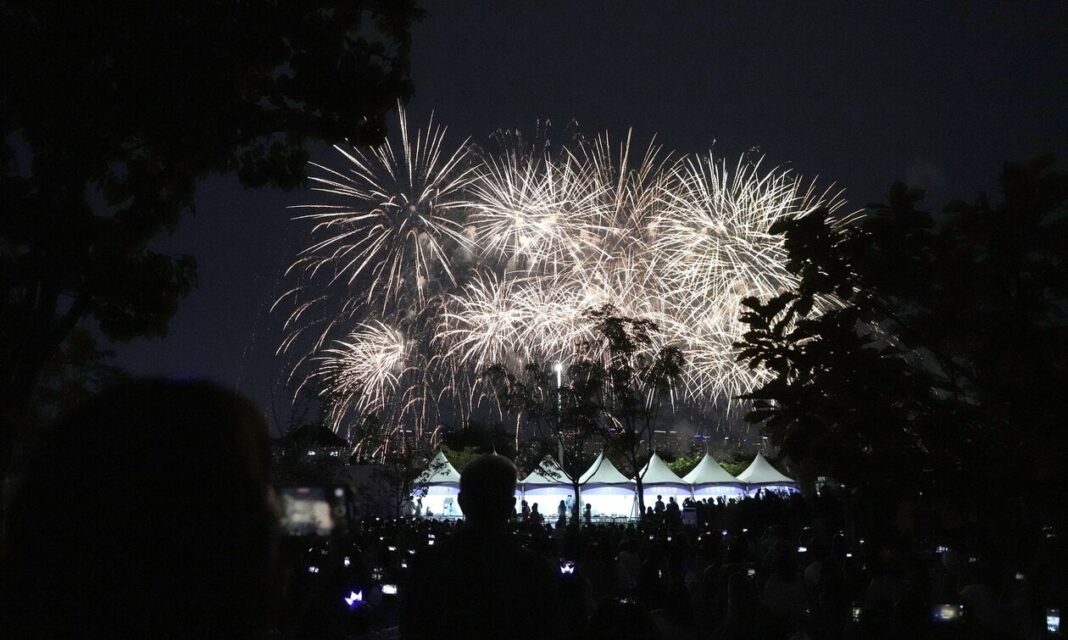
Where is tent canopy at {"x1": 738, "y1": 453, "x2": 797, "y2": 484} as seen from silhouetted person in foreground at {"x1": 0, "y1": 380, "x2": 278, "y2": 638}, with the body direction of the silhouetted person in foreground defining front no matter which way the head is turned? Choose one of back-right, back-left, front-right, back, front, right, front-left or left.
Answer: front

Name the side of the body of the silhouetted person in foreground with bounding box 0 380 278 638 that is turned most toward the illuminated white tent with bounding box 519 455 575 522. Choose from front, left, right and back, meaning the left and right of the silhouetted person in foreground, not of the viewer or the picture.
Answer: front

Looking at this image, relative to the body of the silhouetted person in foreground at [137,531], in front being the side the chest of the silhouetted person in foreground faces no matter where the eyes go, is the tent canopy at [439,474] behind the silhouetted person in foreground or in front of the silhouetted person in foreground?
in front

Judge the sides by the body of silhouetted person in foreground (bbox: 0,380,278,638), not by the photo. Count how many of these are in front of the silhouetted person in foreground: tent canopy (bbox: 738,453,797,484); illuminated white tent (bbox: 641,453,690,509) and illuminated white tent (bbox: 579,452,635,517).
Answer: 3

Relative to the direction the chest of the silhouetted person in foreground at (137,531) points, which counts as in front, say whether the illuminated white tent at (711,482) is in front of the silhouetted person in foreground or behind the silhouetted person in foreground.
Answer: in front

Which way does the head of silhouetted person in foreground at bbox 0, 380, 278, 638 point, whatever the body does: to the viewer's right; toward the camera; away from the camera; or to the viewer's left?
away from the camera

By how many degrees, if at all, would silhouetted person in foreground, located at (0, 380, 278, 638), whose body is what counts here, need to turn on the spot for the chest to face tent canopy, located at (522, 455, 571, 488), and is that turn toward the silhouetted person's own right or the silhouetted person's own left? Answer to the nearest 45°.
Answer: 0° — they already face it

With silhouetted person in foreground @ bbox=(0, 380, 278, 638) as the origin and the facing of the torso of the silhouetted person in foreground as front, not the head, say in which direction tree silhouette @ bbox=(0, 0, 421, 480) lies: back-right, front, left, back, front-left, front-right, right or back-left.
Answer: front-left

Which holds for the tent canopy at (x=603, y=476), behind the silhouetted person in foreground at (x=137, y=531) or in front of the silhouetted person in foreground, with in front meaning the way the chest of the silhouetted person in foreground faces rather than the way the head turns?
in front

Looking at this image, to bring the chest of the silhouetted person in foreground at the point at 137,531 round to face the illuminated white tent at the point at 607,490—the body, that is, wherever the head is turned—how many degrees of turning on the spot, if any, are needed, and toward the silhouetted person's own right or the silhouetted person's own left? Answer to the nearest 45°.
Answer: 0° — they already face it

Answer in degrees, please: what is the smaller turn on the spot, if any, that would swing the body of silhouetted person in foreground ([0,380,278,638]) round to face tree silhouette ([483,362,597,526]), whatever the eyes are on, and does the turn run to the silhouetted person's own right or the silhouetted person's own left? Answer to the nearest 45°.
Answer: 0° — they already face it

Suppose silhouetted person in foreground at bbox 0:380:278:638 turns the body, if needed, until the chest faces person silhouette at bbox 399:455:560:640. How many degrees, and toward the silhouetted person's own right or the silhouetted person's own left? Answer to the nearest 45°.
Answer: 0° — they already face it

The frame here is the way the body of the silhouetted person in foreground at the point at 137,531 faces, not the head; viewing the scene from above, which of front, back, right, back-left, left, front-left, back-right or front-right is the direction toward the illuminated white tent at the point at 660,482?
front

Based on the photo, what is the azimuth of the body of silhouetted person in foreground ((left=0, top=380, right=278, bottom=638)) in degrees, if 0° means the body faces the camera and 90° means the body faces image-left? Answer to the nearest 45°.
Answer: approximately 225°

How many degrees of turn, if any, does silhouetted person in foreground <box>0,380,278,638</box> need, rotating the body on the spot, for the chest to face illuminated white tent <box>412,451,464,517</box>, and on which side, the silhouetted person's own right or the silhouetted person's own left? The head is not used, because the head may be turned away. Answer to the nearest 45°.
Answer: approximately 45° to the silhouetted person's own left
